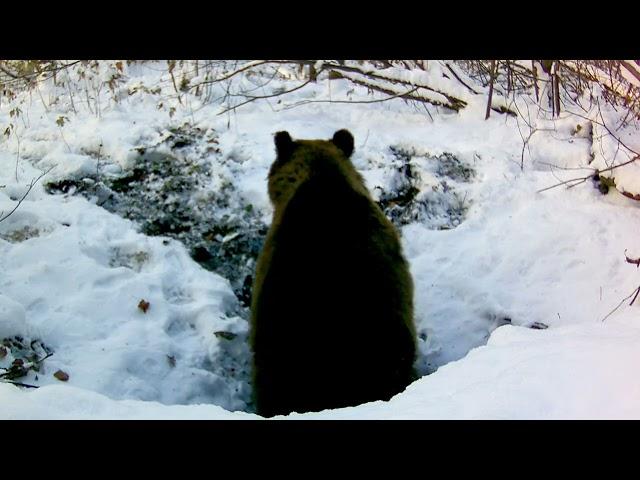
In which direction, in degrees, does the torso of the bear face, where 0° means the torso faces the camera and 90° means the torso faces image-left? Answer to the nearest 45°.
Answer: approximately 180°

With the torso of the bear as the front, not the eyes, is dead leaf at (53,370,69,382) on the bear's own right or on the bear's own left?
on the bear's own left

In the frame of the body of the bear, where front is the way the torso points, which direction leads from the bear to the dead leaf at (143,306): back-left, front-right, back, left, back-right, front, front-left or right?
front-left
